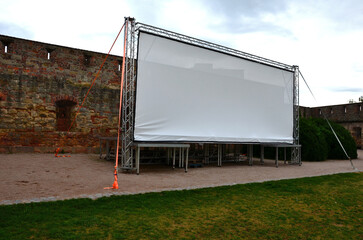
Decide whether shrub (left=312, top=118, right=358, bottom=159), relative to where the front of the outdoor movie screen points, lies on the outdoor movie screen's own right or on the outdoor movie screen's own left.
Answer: on the outdoor movie screen's own left

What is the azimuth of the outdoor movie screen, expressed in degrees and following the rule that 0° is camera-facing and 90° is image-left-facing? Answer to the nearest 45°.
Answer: approximately 315°

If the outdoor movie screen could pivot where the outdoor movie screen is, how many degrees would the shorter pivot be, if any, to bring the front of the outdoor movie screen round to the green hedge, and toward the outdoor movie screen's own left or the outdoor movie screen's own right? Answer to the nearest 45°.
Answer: approximately 90° to the outdoor movie screen's own left
